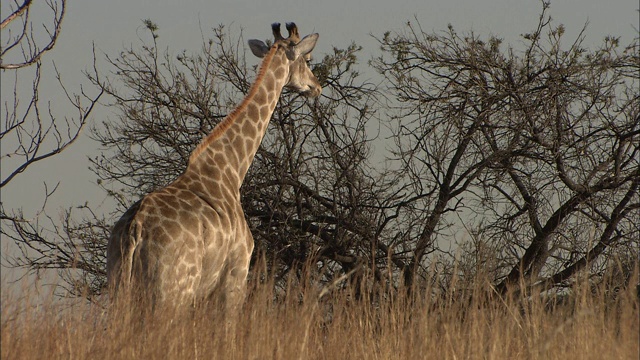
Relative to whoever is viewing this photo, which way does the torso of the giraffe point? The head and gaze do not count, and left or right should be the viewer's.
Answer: facing away from the viewer and to the right of the viewer
